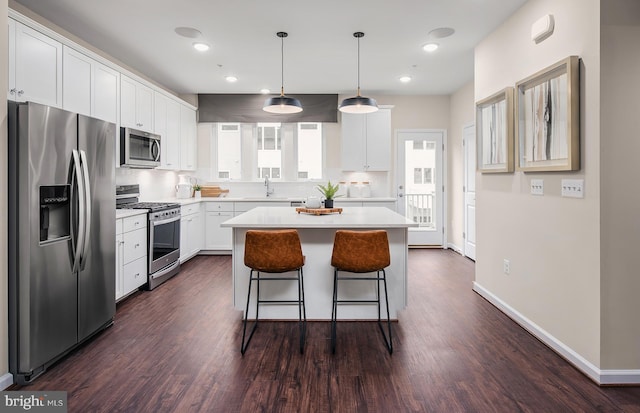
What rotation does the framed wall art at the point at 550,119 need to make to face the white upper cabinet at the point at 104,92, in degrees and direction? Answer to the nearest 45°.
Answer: approximately 45° to its right

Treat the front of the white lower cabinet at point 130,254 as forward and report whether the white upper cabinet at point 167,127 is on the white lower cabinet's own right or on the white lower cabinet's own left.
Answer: on the white lower cabinet's own left

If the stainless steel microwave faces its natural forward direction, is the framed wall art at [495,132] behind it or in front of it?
in front

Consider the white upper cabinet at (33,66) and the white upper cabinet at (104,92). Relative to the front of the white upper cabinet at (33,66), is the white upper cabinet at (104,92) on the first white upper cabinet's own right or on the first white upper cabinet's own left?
on the first white upper cabinet's own left

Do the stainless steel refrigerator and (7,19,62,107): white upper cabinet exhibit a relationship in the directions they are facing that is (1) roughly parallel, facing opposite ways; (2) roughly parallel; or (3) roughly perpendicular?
roughly parallel

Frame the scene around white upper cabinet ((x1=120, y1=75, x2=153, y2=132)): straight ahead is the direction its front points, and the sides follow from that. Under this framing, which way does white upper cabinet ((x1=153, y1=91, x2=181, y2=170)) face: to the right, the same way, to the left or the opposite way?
the same way

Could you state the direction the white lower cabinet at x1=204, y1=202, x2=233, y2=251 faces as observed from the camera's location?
facing the viewer

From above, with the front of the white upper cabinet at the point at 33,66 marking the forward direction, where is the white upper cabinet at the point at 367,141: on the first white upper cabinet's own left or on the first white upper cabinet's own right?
on the first white upper cabinet's own left

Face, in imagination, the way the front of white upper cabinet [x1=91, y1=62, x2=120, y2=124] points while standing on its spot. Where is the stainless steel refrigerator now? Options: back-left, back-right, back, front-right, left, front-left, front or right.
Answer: front-right

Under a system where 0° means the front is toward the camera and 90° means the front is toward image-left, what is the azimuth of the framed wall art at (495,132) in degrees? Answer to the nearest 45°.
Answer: approximately 45°

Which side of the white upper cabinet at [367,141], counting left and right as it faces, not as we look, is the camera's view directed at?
front

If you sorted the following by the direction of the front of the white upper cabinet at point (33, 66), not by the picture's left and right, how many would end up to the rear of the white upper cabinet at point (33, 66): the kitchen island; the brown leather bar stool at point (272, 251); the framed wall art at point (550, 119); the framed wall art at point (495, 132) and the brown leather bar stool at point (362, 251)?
0

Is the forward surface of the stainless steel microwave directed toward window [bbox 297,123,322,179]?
no

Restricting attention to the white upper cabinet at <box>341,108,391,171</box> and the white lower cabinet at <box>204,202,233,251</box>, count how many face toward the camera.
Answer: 2

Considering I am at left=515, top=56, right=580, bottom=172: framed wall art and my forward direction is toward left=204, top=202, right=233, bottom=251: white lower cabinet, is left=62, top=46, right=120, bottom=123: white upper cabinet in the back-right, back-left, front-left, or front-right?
front-left

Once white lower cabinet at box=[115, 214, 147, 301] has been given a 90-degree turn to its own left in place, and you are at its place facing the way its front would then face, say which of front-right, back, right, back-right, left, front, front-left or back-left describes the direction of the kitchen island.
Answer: right
